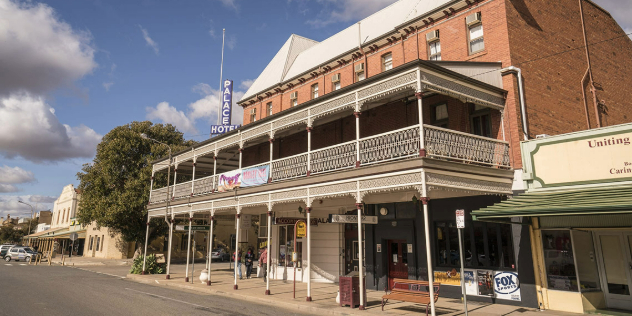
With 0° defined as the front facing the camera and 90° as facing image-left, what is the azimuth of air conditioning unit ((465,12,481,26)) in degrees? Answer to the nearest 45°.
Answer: approximately 45°

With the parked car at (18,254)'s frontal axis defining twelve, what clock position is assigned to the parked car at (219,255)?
the parked car at (219,255) is roughly at 1 o'clock from the parked car at (18,254).

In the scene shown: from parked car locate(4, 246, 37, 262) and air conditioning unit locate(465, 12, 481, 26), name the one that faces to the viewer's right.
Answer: the parked car

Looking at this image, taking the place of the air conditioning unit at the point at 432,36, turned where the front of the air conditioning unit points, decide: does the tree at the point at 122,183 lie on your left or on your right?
on your right

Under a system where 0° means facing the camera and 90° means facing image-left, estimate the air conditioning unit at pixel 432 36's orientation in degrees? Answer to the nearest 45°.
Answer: approximately 45°

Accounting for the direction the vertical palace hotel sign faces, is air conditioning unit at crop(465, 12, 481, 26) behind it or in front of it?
in front

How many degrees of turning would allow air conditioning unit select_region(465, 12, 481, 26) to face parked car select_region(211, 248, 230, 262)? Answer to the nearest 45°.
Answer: approximately 90° to its right

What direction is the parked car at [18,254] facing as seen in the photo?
to the viewer's right

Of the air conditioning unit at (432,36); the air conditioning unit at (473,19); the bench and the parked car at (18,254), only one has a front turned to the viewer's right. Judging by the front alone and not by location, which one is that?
the parked car

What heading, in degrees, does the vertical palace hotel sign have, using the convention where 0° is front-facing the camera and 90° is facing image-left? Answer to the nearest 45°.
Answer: approximately 0°

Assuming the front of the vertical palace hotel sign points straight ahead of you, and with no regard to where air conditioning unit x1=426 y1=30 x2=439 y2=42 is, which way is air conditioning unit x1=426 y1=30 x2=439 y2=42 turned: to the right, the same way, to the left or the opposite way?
to the right

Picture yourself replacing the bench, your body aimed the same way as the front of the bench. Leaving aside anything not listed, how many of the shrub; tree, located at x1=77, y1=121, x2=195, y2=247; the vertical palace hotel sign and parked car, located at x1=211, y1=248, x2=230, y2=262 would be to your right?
4
